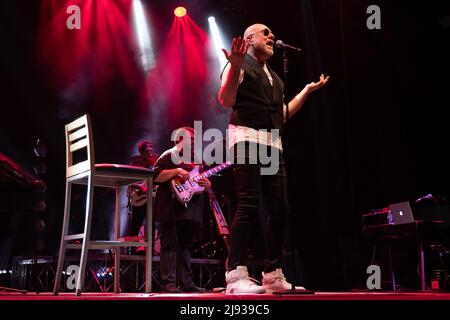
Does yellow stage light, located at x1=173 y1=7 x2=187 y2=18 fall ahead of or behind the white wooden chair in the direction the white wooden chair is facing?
ahead

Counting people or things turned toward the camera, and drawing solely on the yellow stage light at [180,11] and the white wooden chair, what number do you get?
1

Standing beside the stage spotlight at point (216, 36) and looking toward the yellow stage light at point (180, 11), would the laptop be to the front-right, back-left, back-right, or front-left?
back-left

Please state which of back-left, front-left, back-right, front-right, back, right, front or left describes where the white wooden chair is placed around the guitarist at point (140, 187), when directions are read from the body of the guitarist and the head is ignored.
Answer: front-right

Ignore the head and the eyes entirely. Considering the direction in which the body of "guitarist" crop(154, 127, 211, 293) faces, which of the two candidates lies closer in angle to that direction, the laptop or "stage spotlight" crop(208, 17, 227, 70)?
the laptop

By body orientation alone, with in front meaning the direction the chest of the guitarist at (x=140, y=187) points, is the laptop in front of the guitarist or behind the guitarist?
in front

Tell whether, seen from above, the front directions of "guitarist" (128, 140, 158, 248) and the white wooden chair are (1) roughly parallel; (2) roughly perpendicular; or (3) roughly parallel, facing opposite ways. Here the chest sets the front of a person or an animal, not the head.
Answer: roughly perpendicular

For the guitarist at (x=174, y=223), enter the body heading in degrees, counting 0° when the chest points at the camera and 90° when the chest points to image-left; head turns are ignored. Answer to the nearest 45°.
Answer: approximately 315°

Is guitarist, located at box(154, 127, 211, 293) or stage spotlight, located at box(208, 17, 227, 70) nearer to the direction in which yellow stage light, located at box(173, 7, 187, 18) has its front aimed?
the guitarist

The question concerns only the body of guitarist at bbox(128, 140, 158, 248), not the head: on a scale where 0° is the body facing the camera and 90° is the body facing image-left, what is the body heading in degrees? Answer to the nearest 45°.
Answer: approximately 315°
